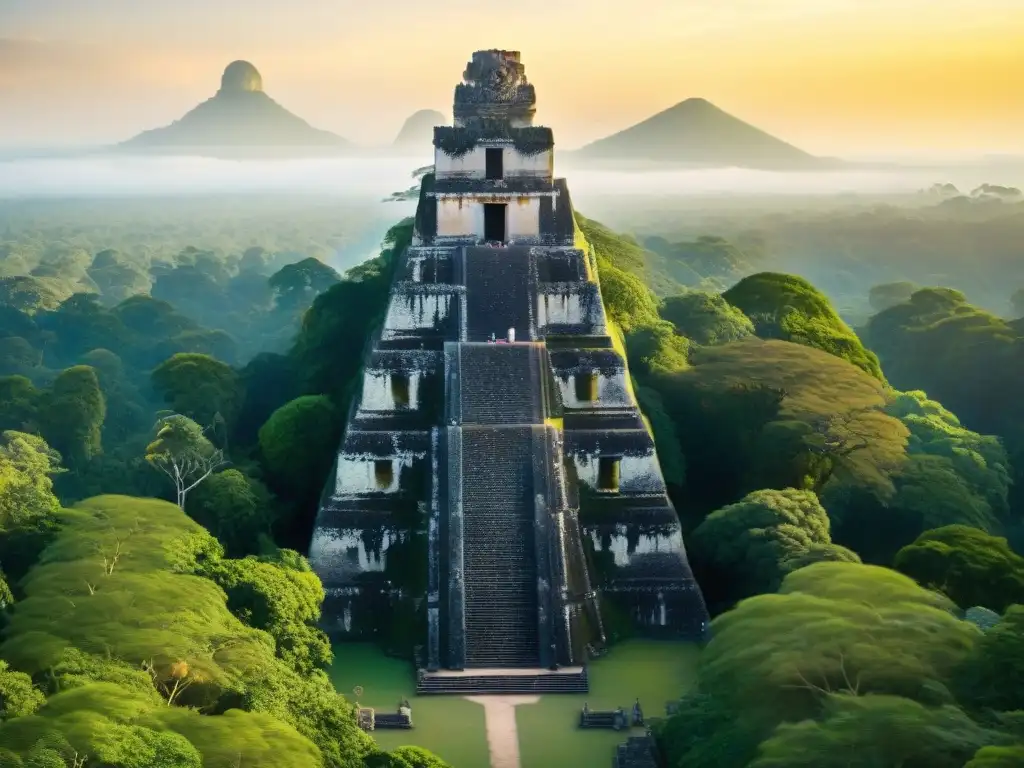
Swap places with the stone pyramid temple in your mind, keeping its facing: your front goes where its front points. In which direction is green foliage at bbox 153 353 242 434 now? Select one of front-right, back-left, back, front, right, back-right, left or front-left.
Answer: back-right

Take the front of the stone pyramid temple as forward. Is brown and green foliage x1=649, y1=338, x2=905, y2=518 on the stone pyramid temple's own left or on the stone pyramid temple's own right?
on the stone pyramid temple's own left

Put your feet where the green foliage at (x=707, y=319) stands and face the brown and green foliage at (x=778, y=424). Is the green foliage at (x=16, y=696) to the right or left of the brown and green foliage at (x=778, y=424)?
right

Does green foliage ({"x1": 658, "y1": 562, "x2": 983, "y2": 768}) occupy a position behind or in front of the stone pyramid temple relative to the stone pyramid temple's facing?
in front

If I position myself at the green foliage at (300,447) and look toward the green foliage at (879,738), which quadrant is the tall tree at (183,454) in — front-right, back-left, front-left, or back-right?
back-right

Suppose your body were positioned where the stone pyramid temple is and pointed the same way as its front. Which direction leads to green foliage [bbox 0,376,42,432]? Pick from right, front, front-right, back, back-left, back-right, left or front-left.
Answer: back-right

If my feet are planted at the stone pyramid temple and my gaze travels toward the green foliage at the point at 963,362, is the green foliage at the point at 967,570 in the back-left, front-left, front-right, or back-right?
front-right

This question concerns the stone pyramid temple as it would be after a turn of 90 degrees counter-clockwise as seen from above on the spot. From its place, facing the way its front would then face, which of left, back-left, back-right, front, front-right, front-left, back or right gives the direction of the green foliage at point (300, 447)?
back-left

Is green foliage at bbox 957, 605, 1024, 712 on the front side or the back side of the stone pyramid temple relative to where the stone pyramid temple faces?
on the front side

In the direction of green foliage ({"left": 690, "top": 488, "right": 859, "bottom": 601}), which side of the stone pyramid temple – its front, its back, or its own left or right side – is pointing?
left

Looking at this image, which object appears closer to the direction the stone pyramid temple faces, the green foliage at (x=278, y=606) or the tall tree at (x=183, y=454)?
the green foliage

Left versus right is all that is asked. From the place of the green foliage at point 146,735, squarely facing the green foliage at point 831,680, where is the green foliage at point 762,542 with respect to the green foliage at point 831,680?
left

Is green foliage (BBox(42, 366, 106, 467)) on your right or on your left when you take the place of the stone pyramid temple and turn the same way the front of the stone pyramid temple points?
on your right

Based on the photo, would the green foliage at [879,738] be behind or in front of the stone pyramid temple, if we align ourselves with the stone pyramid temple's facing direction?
in front

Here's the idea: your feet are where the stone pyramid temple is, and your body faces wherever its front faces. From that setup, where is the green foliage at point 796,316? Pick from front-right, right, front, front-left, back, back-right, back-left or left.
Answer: back-left

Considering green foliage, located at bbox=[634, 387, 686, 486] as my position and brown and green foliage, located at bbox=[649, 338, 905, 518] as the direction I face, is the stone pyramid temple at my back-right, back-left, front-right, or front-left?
back-right

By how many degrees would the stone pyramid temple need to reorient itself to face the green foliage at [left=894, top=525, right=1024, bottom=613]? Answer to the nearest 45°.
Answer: approximately 90° to its left

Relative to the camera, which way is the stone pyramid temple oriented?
toward the camera

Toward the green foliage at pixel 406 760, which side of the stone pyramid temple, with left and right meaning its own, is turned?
front
